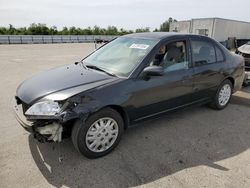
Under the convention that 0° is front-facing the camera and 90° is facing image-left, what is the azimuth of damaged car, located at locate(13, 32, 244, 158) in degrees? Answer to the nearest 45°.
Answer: approximately 45°

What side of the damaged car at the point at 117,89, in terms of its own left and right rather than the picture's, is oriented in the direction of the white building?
back

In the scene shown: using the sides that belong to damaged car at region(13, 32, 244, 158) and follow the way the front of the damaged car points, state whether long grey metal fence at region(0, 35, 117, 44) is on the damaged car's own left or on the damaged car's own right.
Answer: on the damaged car's own right
